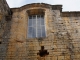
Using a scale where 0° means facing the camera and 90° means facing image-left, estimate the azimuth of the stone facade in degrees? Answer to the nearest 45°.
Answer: approximately 0°
